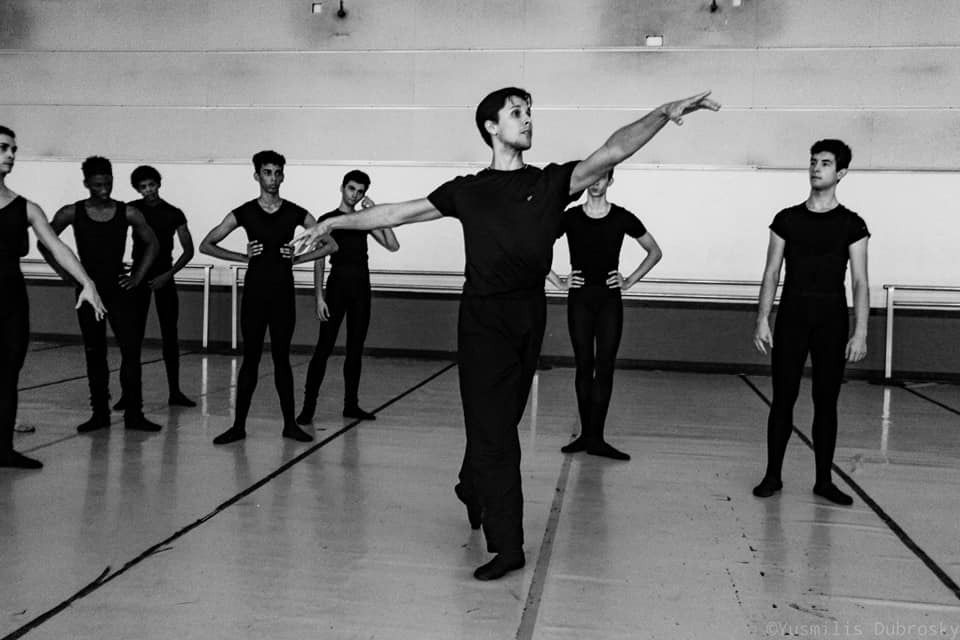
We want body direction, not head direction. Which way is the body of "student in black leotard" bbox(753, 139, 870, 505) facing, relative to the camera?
toward the camera

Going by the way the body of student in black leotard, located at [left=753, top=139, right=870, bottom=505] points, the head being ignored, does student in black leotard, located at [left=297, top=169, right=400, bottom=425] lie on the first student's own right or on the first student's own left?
on the first student's own right

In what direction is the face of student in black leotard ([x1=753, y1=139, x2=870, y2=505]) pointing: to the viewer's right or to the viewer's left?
to the viewer's left

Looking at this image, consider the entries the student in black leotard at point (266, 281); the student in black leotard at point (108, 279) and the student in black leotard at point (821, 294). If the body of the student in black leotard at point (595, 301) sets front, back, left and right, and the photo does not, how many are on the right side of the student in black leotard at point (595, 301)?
2

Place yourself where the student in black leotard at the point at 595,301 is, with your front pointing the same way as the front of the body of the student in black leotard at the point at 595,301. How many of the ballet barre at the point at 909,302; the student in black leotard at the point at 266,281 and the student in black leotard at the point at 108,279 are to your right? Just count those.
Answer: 2

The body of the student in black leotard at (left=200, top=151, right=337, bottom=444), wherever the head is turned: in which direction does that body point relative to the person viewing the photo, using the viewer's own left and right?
facing the viewer

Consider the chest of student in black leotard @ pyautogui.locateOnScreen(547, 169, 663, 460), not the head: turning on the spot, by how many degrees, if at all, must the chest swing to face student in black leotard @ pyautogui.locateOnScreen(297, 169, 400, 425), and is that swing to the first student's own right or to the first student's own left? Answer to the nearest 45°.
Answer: approximately 135° to the first student's own right

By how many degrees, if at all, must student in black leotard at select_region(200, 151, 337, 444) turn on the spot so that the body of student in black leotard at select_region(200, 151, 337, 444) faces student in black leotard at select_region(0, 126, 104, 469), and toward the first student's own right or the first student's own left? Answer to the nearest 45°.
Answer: approximately 45° to the first student's own right

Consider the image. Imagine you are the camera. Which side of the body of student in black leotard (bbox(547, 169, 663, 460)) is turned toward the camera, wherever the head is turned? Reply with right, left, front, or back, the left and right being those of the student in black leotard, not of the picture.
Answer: front

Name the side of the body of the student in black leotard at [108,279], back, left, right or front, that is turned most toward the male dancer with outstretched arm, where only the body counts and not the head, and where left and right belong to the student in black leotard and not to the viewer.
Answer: front

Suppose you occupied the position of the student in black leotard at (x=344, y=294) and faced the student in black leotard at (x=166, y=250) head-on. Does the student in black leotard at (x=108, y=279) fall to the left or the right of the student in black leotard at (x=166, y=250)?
left
